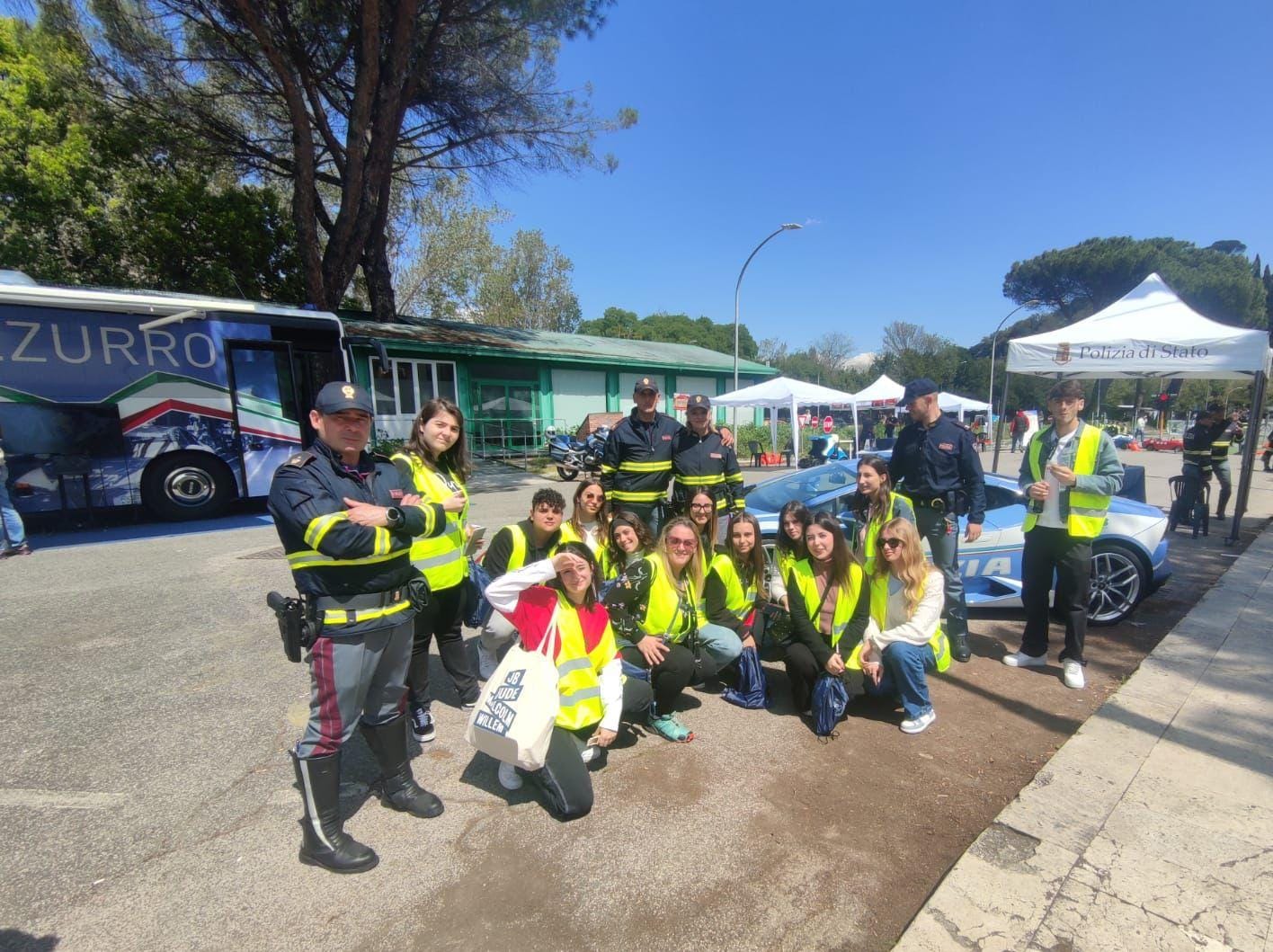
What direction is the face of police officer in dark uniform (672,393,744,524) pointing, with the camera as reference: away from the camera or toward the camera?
toward the camera

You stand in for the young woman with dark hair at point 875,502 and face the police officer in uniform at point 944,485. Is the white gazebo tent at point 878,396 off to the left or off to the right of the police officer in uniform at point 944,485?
left

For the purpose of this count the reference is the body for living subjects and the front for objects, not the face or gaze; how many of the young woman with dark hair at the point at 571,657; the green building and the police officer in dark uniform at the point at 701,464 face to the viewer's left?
0

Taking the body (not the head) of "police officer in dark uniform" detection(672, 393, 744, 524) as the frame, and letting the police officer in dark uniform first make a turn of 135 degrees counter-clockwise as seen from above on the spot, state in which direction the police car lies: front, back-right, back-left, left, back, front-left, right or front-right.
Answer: front-right

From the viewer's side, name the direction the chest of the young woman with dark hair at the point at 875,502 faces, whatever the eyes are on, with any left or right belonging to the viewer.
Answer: facing the viewer and to the left of the viewer

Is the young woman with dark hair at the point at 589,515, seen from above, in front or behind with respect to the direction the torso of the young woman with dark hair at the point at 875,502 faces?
in front

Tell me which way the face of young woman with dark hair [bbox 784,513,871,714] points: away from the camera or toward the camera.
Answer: toward the camera

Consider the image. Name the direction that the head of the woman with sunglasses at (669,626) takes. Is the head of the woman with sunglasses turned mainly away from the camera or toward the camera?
toward the camera

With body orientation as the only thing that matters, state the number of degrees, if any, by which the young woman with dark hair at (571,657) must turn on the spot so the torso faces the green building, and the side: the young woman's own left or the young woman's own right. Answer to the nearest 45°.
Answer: approximately 135° to the young woman's own left

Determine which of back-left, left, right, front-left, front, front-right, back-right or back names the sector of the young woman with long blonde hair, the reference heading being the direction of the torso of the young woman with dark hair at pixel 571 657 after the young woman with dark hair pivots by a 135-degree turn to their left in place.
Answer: right

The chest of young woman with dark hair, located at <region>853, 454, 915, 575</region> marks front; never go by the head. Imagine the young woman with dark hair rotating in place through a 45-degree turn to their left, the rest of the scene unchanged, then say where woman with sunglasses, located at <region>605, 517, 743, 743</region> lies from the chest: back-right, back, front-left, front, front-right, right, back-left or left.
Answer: front-right

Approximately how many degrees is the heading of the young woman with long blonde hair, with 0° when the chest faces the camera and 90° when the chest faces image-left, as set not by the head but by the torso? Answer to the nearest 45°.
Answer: approximately 45°

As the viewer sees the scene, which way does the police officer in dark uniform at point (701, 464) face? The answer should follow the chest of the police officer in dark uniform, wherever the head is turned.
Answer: toward the camera

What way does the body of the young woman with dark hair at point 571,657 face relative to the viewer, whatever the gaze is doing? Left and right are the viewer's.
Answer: facing the viewer and to the right of the viewer

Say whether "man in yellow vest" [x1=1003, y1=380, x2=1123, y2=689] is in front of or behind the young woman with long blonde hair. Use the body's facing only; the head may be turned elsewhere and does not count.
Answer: behind

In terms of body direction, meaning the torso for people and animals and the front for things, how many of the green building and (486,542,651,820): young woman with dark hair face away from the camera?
0

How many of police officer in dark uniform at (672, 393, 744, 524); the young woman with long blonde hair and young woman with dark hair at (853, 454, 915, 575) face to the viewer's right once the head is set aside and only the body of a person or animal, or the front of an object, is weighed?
0

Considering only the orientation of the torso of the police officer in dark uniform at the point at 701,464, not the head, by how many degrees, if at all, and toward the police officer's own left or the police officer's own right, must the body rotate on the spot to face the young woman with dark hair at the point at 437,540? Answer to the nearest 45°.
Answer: approximately 45° to the police officer's own right
